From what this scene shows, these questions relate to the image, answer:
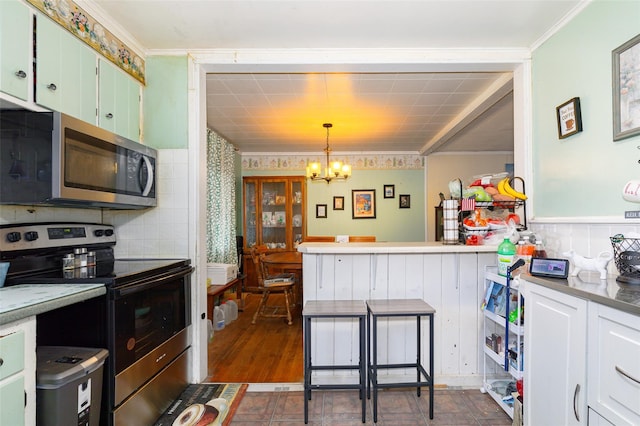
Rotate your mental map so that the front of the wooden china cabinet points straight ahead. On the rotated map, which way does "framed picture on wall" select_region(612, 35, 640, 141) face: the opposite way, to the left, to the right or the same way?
to the right

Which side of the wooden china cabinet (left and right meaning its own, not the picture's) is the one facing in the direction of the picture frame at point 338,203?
left

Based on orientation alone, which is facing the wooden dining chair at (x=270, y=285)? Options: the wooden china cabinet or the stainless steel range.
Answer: the wooden china cabinet

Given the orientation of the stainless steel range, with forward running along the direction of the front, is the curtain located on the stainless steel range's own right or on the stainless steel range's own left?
on the stainless steel range's own left

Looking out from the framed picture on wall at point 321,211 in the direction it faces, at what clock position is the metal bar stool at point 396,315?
The metal bar stool is roughly at 12 o'clock from the framed picture on wall.

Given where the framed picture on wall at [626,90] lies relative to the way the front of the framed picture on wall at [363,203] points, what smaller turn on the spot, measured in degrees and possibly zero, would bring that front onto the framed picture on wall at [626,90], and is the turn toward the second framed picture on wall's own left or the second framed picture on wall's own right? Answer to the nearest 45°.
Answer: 0° — it already faces it

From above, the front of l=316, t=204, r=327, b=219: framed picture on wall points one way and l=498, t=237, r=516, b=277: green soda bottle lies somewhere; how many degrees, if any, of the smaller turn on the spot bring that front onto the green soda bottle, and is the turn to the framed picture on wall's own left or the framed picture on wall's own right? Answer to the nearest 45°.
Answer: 0° — it already faces it

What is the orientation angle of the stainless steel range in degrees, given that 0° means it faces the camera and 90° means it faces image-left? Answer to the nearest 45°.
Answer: approximately 315°

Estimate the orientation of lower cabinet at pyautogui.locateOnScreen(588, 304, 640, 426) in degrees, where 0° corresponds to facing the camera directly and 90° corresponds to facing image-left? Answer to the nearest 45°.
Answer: approximately 45°

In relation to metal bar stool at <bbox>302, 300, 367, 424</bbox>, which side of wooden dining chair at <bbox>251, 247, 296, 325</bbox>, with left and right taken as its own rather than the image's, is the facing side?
right
